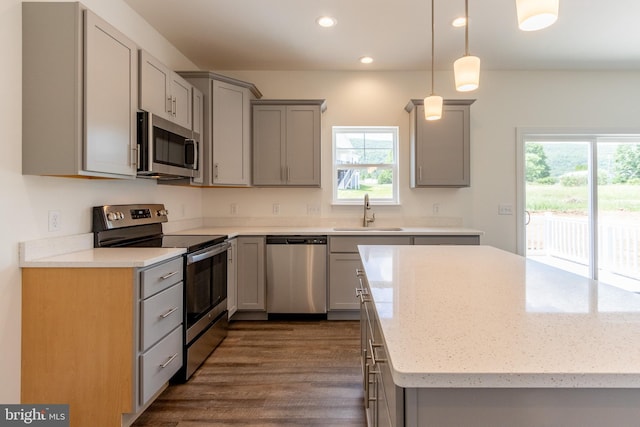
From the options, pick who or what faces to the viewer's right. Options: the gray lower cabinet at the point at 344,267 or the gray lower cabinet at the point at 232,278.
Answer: the gray lower cabinet at the point at 232,278

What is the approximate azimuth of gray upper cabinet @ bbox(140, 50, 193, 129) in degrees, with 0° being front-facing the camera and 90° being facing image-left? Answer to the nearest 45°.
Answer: approximately 315°

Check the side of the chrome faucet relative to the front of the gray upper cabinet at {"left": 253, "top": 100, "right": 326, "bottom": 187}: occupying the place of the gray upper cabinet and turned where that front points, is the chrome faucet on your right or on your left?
on your left

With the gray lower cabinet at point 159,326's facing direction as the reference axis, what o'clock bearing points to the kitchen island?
The kitchen island is roughly at 1 o'clock from the gray lower cabinet.

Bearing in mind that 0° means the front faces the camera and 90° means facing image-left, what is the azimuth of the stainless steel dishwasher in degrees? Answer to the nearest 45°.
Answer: approximately 0°

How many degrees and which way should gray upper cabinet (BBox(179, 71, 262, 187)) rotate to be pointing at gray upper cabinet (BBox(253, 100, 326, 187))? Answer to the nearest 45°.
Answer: approximately 45° to its left

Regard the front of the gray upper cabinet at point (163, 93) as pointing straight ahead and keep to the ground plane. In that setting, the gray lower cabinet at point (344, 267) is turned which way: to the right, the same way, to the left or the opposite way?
to the right

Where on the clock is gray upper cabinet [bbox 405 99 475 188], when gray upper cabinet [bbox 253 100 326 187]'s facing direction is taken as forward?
gray upper cabinet [bbox 405 99 475 188] is roughly at 9 o'clock from gray upper cabinet [bbox 253 100 326 187].

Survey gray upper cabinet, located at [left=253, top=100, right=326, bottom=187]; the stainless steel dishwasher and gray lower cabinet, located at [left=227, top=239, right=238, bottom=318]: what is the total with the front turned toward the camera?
2

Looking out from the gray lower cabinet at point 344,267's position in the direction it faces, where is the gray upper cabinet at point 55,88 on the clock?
The gray upper cabinet is roughly at 1 o'clock from the gray lower cabinet.

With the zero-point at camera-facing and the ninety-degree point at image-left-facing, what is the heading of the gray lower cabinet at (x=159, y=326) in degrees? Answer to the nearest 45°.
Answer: approximately 315°
